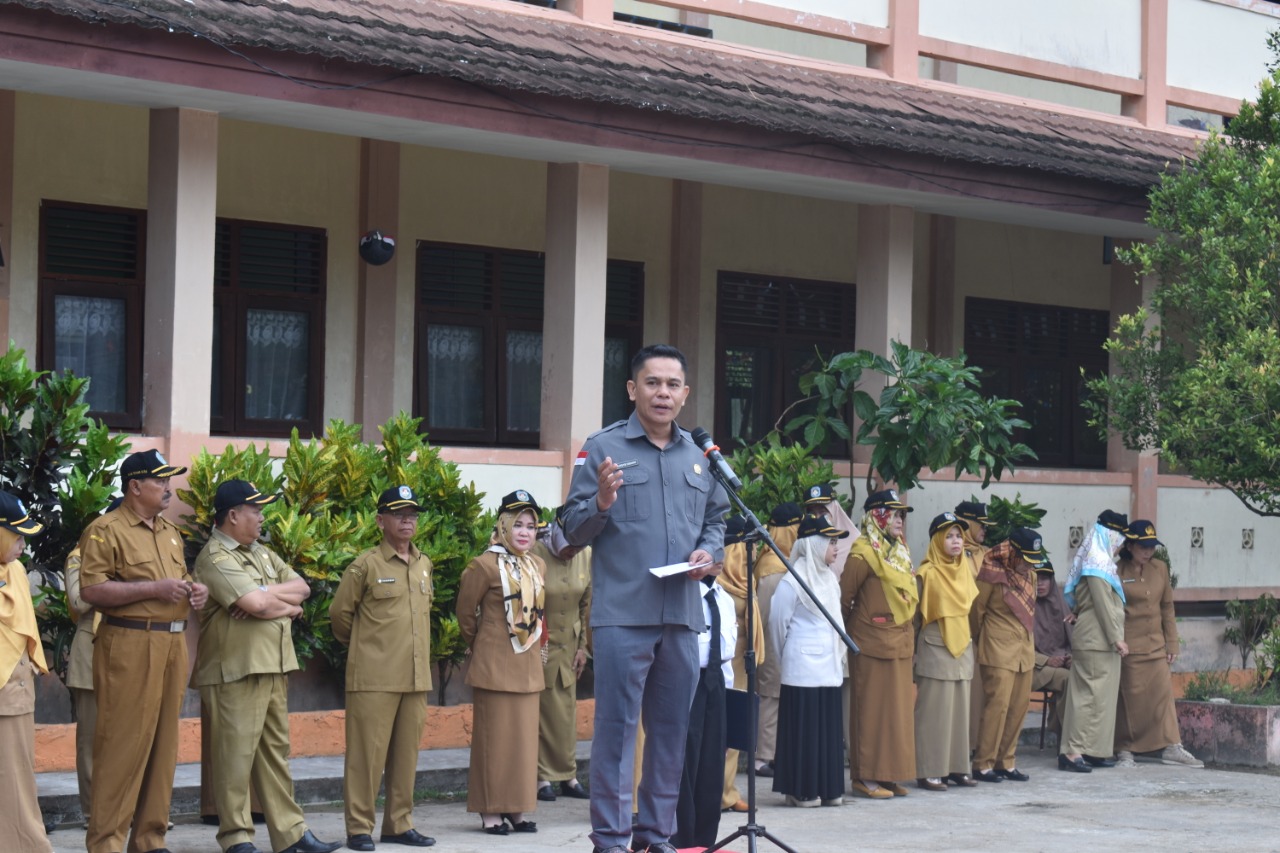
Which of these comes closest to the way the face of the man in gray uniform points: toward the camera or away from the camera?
toward the camera

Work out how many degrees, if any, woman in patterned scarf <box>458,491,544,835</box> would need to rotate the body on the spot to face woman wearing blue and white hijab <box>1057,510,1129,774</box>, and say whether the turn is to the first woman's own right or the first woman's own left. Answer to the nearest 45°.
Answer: approximately 90° to the first woman's own left

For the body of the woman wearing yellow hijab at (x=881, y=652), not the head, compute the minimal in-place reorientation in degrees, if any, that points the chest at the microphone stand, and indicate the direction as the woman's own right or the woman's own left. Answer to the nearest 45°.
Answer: approximately 45° to the woman's own right

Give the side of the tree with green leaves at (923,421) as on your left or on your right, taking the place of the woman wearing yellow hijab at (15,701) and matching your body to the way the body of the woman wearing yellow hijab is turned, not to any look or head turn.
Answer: on your left

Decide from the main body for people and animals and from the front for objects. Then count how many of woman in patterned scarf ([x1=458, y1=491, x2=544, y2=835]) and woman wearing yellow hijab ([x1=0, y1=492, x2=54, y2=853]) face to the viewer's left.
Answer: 0

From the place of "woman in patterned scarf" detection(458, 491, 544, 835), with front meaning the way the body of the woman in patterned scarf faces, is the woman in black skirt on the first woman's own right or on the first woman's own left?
on the first woman's own left

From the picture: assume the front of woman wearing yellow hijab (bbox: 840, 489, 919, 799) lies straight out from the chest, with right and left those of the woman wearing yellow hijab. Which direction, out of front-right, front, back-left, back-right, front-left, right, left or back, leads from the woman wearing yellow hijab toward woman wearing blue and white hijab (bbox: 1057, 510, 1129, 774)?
left

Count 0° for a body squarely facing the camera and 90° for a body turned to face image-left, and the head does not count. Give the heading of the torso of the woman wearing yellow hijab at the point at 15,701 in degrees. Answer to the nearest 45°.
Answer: approximately 315°

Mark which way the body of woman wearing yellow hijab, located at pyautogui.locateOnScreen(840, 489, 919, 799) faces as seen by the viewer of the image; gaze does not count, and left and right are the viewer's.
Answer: facing the viewer and to the right of the viewer

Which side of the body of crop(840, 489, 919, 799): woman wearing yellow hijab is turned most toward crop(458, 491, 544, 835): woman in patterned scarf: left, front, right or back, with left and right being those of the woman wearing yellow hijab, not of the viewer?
right

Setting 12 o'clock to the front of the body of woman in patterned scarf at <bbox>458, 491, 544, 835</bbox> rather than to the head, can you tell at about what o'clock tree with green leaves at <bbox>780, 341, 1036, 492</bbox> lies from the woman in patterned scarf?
The tree with green leaves is roughly at 9 o'clock from the woman in patterned scarf.

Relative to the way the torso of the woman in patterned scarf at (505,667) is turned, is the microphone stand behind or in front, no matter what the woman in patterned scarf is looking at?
in front

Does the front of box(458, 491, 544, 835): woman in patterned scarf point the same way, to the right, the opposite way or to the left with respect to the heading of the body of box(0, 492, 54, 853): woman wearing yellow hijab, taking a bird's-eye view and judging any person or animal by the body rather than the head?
the same way

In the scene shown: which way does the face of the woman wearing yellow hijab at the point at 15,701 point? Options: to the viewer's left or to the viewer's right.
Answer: to the viewer's right

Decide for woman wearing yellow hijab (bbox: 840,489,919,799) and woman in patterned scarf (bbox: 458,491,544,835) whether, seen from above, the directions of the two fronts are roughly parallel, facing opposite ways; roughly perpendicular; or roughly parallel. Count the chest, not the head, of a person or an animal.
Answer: roughly parallel

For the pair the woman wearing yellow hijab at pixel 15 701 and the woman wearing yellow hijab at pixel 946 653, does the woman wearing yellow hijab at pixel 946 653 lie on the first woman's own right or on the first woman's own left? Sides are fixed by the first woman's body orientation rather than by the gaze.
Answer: on the first woman's own left
